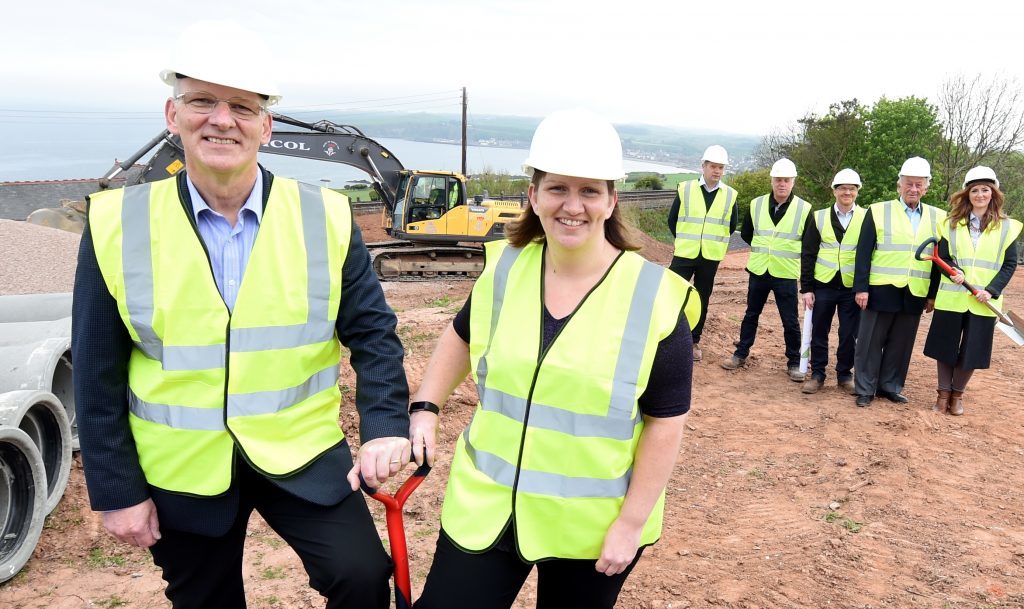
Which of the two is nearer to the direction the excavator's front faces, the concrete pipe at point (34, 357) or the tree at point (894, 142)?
the concrete pipe

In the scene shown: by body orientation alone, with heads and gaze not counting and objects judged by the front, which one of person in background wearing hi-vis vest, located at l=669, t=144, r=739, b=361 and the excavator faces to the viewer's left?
the excavator

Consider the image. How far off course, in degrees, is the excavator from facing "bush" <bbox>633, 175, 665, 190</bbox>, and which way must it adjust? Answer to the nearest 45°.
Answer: approximately 135° to its right

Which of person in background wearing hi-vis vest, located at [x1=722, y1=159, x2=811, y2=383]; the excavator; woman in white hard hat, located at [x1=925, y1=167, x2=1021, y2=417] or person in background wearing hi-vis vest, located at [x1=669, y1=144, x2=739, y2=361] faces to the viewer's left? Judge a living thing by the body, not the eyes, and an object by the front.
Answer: the excavator

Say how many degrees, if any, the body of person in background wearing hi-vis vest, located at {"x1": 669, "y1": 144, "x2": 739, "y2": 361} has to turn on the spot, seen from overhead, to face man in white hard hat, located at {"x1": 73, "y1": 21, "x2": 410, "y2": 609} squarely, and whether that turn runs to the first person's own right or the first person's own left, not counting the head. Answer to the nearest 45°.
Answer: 0° — they already face them

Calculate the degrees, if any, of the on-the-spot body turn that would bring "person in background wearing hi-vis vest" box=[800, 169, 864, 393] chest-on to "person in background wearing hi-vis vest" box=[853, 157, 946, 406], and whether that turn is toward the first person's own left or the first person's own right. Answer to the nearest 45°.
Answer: approximately 45° to the first person's own left

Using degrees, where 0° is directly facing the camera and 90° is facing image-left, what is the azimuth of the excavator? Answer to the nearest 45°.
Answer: approximately 90°
